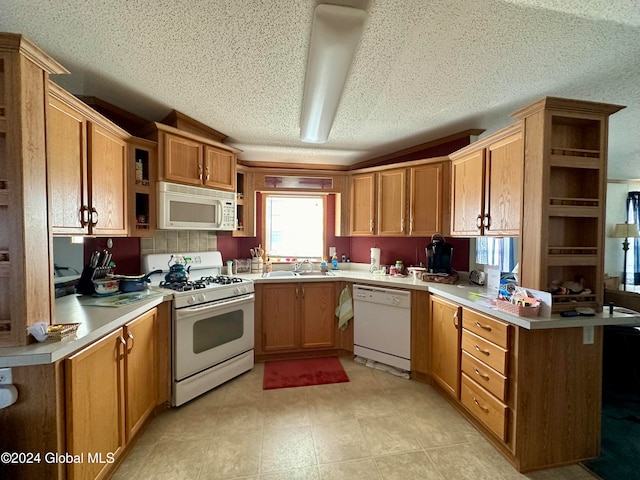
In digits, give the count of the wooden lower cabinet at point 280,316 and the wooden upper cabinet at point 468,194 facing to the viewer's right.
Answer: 0

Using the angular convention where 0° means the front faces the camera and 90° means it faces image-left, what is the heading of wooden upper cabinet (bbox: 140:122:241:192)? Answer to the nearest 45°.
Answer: approximately 315°

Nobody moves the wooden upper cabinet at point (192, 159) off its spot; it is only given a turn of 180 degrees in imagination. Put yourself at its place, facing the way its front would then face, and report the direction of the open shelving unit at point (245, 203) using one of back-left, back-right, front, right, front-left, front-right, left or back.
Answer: right

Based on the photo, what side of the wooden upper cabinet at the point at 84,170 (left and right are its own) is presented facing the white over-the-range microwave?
left

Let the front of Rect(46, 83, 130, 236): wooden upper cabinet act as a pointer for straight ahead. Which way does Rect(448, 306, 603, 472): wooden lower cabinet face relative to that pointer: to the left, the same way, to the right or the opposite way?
the opposite way

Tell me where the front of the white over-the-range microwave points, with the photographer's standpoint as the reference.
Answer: facing the viewer and to the right of the viewer

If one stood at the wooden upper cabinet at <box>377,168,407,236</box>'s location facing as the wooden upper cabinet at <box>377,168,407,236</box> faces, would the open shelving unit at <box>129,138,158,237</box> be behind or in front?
in front

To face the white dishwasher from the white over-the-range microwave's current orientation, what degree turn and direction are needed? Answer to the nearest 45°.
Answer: approximately 45° to its left

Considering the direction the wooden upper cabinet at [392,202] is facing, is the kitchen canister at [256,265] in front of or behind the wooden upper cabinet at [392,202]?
in front
